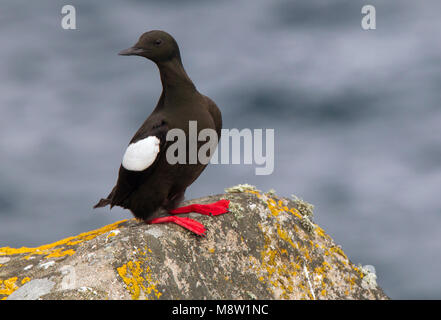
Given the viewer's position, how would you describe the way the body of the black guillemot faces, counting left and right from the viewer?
facing the viewer and to the right of the viewer
